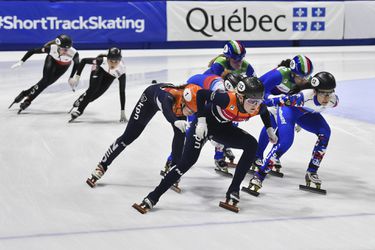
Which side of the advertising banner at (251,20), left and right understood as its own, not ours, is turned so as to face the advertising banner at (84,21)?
right

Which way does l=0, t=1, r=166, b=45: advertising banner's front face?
toward the camera

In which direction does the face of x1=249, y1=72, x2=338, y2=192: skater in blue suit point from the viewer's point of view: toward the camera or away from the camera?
toward the camera

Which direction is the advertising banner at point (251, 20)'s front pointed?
toward the camera

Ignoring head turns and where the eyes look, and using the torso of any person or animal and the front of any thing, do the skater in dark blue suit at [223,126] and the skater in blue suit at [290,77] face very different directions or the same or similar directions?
same or similar directions

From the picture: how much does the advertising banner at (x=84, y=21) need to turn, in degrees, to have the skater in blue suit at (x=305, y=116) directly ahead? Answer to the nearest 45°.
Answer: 0° — it already faces them

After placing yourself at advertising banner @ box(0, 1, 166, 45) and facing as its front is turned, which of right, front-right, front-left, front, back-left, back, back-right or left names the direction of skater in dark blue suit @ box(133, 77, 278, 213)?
front

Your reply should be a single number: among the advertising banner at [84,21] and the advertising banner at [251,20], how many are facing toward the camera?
2

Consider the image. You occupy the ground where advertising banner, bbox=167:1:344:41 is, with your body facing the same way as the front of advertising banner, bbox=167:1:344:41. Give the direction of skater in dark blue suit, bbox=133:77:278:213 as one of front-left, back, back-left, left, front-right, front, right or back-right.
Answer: front
